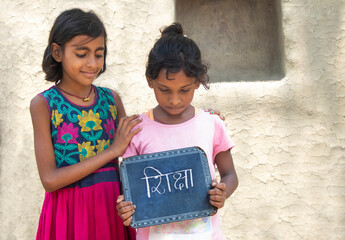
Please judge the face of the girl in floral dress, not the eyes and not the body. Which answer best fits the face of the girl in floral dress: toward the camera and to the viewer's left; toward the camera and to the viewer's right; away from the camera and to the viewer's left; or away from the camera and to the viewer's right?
toward the camera and to the viewer's right

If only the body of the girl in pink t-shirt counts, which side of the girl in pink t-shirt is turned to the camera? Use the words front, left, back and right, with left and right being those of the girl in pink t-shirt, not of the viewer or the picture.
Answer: front

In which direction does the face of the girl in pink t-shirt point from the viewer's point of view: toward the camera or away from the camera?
toward the camera
